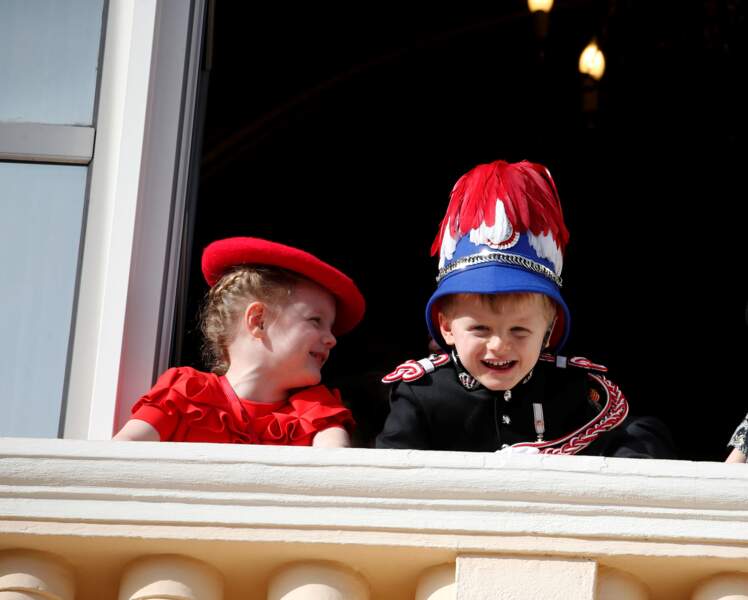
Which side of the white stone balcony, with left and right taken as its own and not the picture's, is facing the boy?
back

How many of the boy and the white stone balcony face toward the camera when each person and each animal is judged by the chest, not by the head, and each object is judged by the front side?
2

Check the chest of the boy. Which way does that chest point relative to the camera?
toward the camera

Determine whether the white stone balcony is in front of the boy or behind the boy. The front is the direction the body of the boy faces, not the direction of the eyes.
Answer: in front

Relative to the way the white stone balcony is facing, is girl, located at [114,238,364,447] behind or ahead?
behind

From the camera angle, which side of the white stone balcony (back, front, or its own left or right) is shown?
front

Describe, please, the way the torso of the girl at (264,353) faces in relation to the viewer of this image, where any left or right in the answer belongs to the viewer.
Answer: facing the viewer and to the right of the viewer
